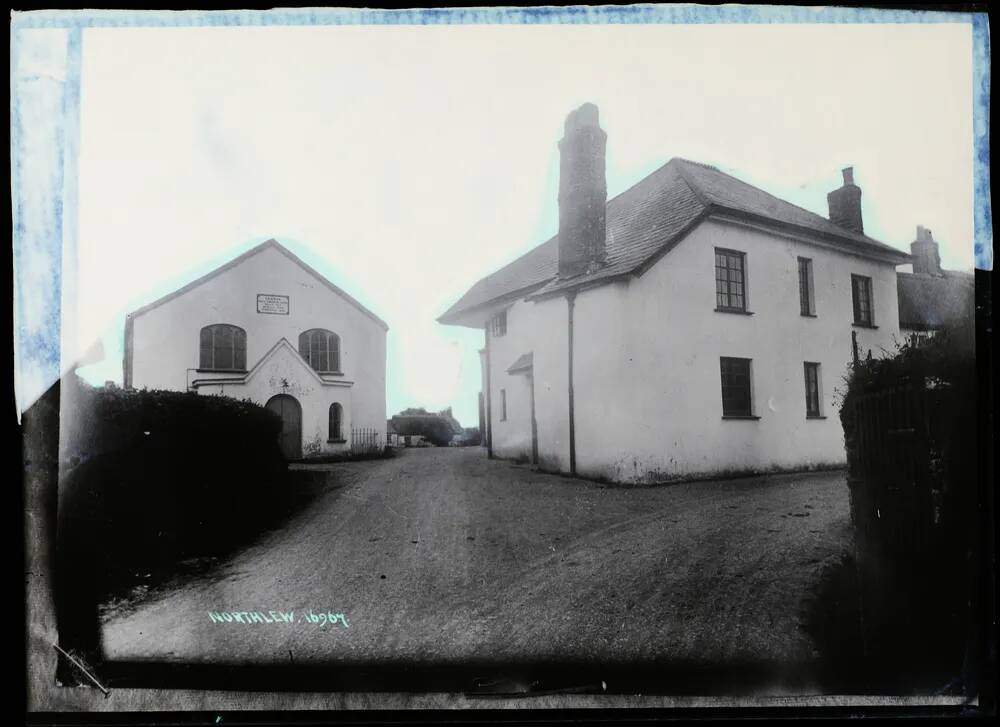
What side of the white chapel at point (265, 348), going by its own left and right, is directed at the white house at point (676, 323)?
left

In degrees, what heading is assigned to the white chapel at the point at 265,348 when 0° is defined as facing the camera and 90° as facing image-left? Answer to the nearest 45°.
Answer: approximately 0°
